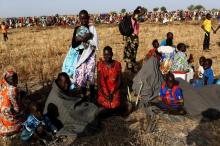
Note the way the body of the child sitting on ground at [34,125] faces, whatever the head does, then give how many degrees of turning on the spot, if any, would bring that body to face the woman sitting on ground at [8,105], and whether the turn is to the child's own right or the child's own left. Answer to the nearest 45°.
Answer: approximately 180°

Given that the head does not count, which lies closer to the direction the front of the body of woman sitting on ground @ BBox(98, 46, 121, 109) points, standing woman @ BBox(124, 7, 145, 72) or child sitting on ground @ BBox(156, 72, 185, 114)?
the child sitting on ground

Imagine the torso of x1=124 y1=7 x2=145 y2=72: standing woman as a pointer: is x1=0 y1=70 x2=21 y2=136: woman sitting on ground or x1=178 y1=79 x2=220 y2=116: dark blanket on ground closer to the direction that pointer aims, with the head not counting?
the dark blanket on ground
